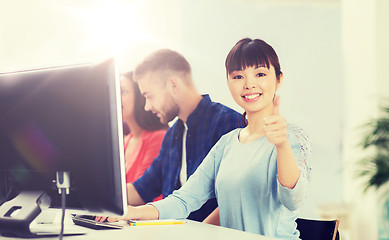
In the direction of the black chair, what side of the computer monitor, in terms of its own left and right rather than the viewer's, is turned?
front

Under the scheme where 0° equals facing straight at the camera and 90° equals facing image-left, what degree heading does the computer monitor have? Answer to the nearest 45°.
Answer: approximately 225°
